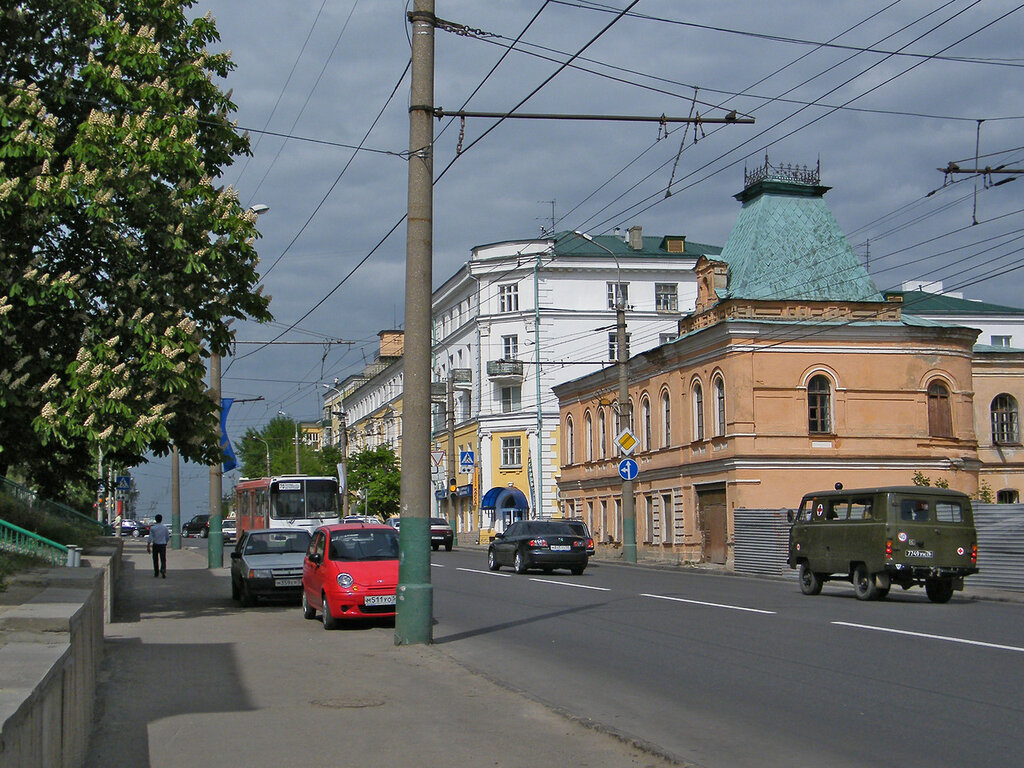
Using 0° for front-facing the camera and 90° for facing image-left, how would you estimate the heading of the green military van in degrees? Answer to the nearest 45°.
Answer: approximately 135°

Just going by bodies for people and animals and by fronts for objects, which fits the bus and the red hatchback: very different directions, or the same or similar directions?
same or similar directions

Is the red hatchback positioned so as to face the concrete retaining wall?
no

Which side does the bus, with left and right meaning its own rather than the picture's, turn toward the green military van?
front

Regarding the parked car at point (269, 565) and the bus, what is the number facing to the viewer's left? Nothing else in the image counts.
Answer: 0

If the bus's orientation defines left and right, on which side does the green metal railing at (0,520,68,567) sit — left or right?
on its right

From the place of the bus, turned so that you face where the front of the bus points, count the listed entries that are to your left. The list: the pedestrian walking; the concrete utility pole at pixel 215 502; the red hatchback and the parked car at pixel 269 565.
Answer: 0

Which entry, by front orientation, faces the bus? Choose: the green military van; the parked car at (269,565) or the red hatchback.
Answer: the green military van

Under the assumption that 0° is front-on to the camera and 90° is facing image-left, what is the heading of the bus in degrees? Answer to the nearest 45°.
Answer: approximately 315°

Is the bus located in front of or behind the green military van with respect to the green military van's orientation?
in front

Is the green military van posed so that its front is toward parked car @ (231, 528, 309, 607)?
no

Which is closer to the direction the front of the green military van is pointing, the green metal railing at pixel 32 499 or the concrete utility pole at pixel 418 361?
the green metal railing

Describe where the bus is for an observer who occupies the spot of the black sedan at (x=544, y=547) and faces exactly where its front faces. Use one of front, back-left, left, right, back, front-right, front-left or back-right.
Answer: front

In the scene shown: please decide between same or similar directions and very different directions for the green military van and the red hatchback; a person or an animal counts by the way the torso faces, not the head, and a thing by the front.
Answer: very different directions

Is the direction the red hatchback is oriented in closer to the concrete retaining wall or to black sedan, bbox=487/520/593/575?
the concrete retaining wall

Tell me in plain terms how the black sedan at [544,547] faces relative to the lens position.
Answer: facing away from the viewer and to the left of the viewer

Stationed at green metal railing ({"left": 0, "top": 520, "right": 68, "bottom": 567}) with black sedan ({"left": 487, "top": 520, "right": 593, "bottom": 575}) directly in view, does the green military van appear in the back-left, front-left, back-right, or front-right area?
front-right

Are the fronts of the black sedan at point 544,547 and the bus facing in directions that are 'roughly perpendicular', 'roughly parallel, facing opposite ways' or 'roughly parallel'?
roughly parallel, facing opposite ways
